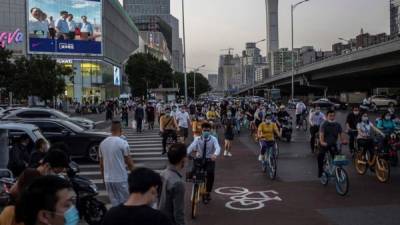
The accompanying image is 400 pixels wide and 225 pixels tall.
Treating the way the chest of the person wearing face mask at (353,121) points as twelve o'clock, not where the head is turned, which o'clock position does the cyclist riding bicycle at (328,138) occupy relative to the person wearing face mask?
The cyclist riding bicycle is roughly at 12 o'clock from the person wearing face mask.

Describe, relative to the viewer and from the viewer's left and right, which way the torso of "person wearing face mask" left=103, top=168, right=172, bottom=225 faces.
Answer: facing away from the viewer and to the right of the viewer

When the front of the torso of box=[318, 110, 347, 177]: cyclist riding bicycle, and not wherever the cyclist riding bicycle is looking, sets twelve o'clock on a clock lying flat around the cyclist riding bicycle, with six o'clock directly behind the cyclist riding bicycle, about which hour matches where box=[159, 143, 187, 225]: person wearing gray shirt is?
The person wearing gray shirt is roughly at 2 o'clock from the cyclist riding bicycle.
